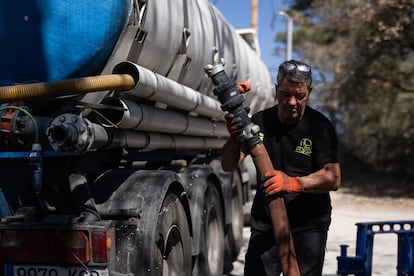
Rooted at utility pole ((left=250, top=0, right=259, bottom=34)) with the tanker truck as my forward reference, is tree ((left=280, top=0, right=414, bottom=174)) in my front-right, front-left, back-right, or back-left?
front-left

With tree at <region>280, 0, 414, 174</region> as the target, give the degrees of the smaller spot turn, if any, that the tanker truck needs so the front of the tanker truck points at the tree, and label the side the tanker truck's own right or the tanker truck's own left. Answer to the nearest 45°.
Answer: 0° — it already faces it

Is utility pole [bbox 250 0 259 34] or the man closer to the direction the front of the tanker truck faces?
the utility pole

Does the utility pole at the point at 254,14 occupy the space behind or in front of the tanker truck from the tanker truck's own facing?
in front

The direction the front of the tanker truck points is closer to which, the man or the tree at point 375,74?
the tree

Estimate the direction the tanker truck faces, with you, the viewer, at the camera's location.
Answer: facing away from the viewer and to the right of the viewer

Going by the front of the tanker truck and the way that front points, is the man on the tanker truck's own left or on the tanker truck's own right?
on the tanker truck's own right

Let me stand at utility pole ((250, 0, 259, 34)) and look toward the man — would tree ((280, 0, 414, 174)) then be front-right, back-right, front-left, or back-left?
front-left
